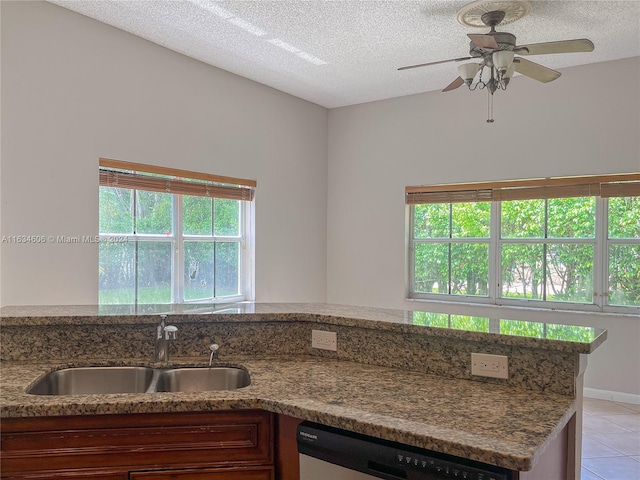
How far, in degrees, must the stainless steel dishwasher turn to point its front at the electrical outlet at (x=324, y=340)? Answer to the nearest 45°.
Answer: approximately 135° to its right

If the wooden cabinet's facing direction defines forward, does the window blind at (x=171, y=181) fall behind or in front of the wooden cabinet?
behind

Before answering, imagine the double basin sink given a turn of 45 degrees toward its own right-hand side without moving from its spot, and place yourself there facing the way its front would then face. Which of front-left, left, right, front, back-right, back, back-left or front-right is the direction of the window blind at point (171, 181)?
back-right

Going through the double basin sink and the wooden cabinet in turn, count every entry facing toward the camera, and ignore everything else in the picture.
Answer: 2

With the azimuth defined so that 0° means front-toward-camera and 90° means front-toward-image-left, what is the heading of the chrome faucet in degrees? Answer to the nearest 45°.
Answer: approximately 315°

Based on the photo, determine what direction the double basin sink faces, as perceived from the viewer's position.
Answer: facing the viewer

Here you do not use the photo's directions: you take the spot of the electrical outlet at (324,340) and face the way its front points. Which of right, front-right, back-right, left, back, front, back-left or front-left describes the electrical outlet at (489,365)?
left

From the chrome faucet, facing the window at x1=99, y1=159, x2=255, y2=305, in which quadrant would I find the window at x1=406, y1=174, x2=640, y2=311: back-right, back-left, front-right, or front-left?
front-right

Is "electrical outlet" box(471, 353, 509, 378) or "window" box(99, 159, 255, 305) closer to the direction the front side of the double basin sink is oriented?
the electrical outlet

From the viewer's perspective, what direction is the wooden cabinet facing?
toward the camera

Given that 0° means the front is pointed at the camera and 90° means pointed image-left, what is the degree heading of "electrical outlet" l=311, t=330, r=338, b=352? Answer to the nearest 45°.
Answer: approximately 45°

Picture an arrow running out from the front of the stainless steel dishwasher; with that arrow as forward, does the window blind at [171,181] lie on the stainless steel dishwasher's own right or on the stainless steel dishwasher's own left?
on the stainless steel dishwasher's own right
